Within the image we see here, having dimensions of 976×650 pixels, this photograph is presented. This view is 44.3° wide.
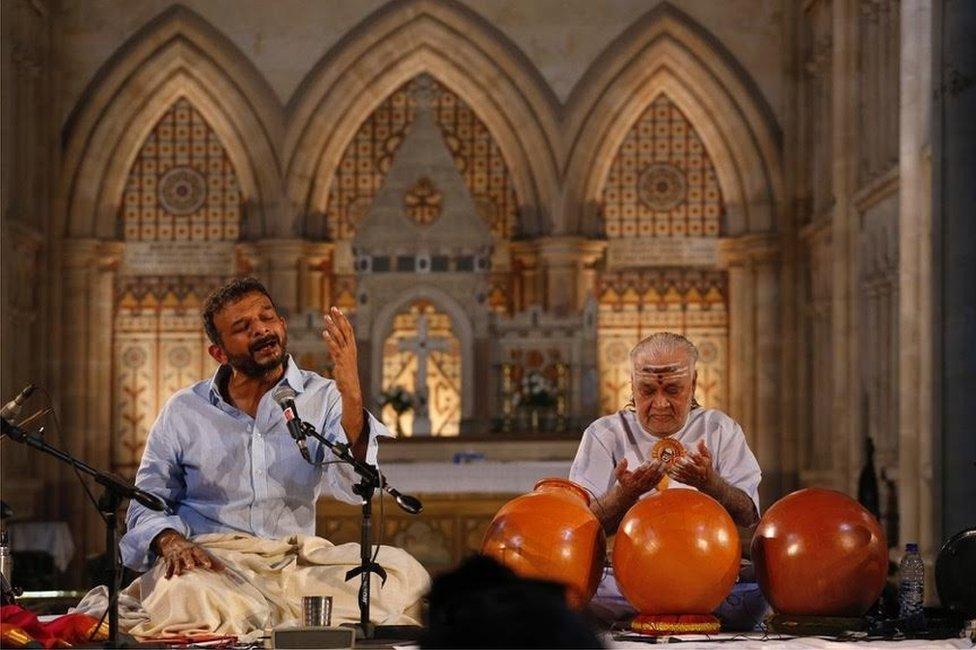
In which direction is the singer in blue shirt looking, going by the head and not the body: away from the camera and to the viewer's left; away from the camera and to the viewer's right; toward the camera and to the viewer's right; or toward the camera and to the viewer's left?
toward the camera and to the viewer's right

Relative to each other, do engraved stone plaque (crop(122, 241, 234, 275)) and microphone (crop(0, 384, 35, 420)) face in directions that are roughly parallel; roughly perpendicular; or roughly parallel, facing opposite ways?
roughly perpendicular

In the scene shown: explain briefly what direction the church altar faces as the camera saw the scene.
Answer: facing the viewer

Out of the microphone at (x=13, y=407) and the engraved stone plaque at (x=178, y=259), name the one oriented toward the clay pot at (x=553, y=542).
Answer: the engraved stone plaque

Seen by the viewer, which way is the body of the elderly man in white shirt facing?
toward the camera

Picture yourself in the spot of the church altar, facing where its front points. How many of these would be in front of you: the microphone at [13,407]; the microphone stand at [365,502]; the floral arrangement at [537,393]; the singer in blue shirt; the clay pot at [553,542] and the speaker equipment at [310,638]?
5

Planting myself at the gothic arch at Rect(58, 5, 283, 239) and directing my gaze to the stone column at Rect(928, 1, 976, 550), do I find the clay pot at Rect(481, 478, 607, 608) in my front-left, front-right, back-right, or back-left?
front-right

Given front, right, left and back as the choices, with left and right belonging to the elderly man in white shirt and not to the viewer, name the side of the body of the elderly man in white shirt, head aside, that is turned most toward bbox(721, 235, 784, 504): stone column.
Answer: back

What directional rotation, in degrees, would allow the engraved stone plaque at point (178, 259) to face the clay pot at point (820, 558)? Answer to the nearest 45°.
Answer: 0° — it already faces it

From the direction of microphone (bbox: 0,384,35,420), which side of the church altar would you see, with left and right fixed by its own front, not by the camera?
front

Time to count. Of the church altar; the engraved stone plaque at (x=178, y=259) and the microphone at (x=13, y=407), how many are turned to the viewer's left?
1

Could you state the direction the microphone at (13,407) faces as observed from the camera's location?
facing to the left of the viewer

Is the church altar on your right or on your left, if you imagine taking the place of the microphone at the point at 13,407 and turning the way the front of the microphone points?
on your right
